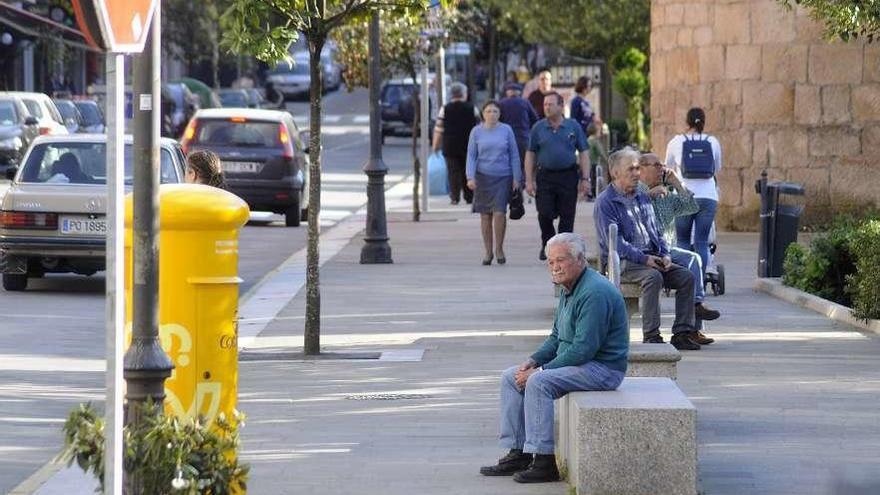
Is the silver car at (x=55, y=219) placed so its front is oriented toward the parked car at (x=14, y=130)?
yes

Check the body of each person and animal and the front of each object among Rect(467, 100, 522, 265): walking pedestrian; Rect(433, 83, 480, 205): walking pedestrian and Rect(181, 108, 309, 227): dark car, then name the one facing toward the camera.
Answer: Rect(467, 100, 522, 265): walking pedestrian

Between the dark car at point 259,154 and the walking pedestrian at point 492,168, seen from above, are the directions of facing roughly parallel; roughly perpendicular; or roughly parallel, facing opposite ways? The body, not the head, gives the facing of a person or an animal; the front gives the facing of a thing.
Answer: roughly parallel, facing opposite ways

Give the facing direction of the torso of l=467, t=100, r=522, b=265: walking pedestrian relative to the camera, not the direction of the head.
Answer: toward the camera

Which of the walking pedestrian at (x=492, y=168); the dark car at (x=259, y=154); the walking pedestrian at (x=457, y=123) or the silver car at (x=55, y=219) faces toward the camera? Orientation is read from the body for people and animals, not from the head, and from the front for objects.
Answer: the walking pedestrian at (x=492, y=168)

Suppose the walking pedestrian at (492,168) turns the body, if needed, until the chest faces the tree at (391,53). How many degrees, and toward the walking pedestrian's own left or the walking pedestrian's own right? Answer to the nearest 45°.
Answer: approximately 180°

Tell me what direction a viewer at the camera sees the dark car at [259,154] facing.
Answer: facing away from the viewer

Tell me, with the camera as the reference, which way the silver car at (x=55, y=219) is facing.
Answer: facing away from the viewer

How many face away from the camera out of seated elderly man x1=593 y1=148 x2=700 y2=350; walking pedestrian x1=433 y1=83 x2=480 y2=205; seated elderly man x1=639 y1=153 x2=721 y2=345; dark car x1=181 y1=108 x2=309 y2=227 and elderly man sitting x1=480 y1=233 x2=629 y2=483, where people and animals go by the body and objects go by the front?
2

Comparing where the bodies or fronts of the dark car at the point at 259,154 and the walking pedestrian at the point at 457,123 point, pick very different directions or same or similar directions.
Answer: same or similar directions

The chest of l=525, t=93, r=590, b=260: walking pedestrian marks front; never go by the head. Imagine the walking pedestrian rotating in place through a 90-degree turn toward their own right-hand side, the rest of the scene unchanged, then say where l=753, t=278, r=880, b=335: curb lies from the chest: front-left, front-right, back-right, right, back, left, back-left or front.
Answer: back-left

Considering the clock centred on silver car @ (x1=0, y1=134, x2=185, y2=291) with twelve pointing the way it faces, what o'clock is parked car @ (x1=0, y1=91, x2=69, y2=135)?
The parked car is roughly at 12 o'clock from the silver car.

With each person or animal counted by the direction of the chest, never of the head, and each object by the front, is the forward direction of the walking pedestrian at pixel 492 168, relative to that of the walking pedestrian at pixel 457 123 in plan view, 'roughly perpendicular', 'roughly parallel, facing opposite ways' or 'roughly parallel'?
roughly parallel, facing opposite ways

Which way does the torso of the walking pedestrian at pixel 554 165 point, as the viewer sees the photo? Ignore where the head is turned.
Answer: toward the camera

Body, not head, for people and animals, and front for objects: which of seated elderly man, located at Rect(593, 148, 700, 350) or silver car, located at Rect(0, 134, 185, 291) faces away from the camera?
the silver car

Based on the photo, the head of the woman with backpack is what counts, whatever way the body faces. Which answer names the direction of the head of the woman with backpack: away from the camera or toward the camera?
away from the camera

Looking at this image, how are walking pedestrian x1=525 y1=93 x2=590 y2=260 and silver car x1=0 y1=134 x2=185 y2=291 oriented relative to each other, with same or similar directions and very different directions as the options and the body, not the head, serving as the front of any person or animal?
very different directions

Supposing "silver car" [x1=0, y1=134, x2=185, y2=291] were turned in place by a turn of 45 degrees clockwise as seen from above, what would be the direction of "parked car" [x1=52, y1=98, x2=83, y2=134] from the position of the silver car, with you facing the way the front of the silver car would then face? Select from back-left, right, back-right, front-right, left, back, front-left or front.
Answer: front-left
